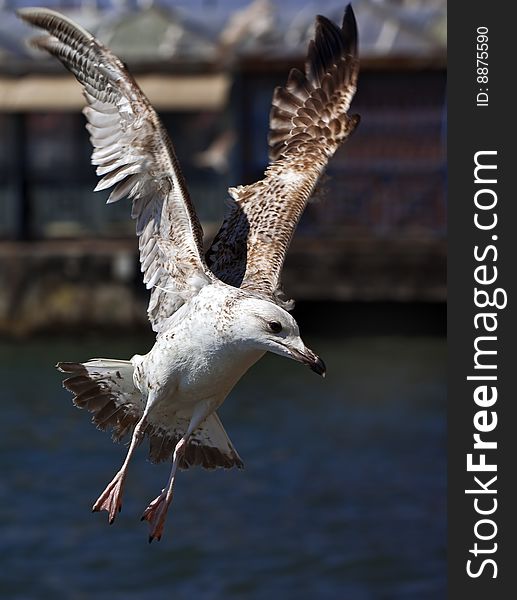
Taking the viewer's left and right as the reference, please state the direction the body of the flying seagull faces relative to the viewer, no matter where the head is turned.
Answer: facing the viewer and to the right of the viewer
